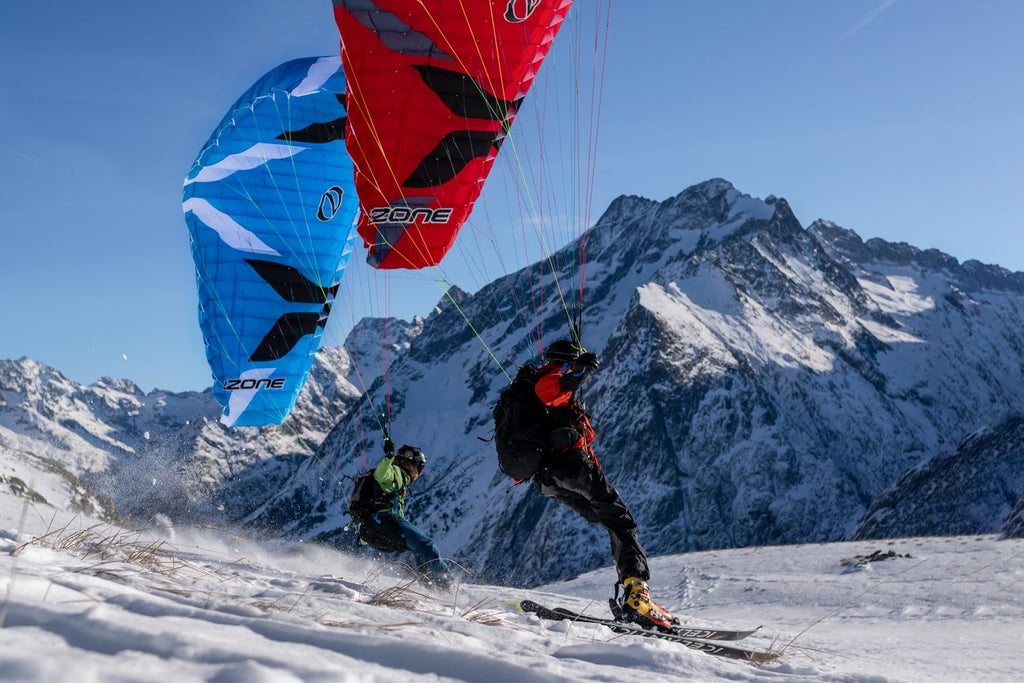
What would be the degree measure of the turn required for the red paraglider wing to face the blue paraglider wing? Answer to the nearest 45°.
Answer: approximately 135° to its left

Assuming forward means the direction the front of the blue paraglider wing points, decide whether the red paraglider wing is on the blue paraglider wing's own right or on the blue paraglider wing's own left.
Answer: on the blue paraglider wing's own right

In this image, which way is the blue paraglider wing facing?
to the viewer's right

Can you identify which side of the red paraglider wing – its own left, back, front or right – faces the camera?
right

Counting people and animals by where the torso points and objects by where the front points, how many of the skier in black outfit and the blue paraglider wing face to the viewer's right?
2

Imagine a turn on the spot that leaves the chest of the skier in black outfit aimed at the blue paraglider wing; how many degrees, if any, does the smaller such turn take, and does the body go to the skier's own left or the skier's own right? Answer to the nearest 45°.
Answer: approximately 135° to the skier's own left

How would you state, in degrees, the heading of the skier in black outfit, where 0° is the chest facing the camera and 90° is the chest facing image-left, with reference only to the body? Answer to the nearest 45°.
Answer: approximately 270°

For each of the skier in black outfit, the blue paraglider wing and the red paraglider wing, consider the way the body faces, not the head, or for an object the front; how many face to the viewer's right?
3
